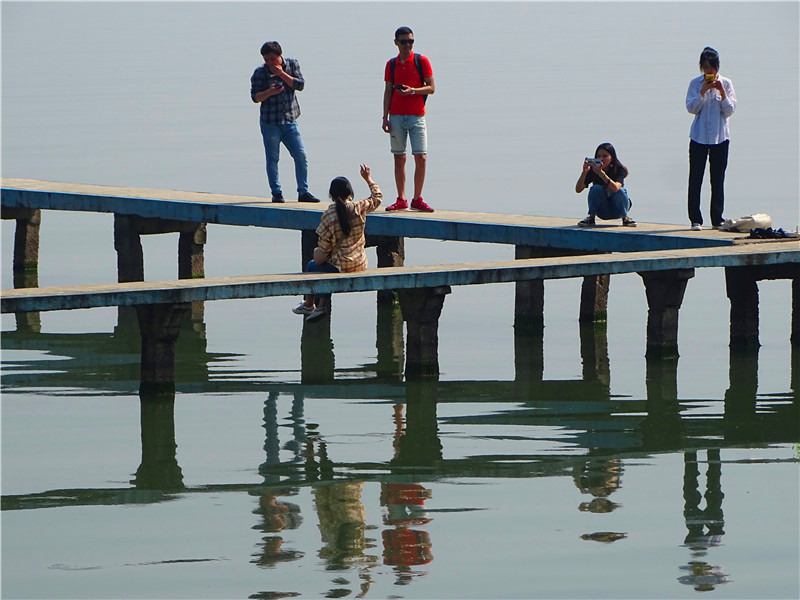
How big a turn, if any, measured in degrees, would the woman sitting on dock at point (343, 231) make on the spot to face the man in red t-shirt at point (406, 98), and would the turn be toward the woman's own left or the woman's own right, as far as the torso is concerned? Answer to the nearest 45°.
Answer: approximately 45° to the woman's own right

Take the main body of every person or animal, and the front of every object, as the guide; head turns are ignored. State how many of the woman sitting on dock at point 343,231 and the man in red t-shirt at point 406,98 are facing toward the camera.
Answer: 1

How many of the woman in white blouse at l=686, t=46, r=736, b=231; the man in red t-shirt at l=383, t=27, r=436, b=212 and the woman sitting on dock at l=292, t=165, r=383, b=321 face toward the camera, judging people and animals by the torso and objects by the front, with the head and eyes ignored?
2

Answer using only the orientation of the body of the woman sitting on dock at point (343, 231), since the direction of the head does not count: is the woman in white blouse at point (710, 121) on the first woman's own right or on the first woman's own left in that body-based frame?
on the first woman's own right

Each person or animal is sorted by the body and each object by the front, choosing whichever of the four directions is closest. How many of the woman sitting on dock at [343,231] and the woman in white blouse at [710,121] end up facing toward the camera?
1

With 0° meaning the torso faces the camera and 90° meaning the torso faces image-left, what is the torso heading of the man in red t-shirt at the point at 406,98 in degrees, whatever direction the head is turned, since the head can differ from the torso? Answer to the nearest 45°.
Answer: approximately 0°

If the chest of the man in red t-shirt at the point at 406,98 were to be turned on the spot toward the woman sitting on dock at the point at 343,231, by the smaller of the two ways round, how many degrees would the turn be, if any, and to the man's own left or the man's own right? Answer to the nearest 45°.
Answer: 0° — they already face them

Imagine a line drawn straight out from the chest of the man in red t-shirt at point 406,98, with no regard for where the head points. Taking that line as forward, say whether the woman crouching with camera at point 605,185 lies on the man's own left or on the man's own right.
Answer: on the man's own left

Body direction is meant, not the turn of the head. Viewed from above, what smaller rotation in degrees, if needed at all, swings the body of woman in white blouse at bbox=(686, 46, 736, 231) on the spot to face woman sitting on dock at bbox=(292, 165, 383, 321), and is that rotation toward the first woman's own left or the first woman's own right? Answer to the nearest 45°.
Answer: approximately 45° to the first woman's own right

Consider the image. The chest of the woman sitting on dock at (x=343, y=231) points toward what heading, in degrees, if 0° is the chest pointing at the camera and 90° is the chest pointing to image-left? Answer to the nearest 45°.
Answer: approximately 135°
